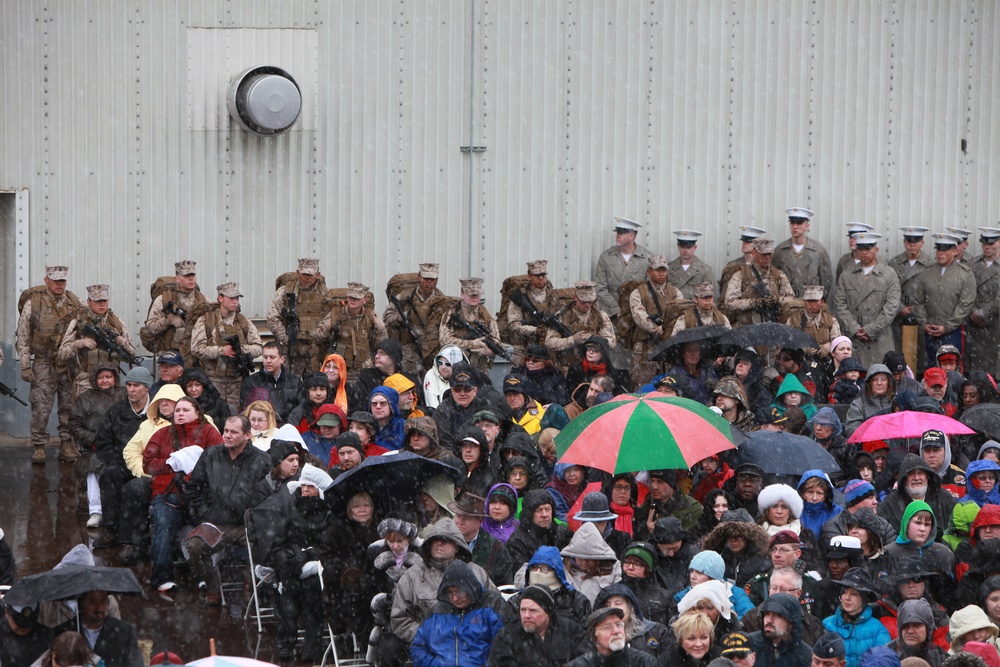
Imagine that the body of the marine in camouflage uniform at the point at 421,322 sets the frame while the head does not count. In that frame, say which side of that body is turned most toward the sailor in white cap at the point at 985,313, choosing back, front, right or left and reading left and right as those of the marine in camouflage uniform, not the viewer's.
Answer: left

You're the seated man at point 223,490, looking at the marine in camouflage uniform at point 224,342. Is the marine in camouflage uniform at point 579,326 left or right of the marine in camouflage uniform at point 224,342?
right

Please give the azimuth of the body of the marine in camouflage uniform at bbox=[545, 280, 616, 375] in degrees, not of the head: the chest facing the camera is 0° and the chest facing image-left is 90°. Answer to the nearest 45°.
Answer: approximately 0°

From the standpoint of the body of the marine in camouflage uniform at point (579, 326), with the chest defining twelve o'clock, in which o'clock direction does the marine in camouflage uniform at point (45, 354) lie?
the marine in camouflage uniform at point (45, 354) is roughly at 3 o'clock from the marine in camouflage uniform at point (579, 326).

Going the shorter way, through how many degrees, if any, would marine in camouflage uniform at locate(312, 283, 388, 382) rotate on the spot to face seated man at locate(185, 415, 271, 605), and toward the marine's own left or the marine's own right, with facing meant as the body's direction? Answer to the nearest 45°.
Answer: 0° — they already face them

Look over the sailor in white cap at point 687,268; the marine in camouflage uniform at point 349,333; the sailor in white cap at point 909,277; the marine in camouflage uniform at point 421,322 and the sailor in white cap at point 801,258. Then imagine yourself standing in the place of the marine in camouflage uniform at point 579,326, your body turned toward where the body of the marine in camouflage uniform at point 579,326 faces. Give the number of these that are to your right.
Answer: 2

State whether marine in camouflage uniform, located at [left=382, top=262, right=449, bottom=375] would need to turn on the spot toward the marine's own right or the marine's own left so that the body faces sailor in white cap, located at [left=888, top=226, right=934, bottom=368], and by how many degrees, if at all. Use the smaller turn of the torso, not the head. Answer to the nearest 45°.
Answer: approximately 90° to the marine's own left

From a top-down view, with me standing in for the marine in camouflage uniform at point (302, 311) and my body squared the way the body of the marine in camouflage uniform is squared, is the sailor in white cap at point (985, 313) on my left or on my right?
on my left

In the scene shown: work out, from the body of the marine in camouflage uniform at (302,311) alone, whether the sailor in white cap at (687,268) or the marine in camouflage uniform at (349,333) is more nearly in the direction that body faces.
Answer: the marine in camouflage uniform

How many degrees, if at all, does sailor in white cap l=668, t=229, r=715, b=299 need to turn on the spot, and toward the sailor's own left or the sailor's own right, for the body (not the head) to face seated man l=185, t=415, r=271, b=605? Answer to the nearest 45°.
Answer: approximately 45° to the sailor's own right
